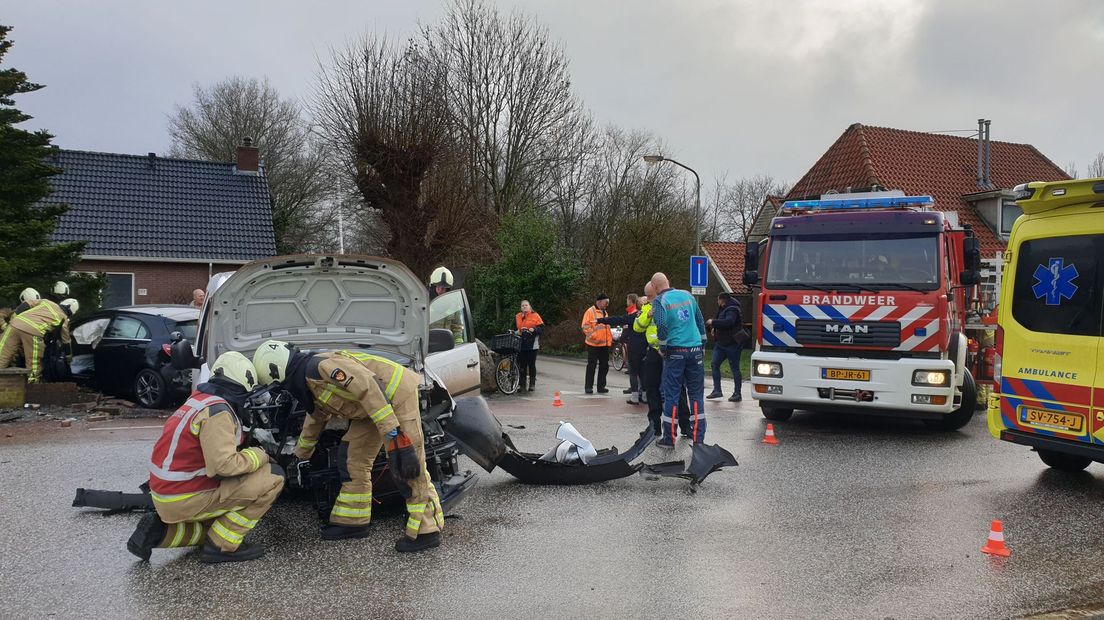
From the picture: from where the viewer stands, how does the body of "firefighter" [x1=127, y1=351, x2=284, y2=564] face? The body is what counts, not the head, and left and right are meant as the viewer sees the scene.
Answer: facing away from the viewer and to the right of the viewer

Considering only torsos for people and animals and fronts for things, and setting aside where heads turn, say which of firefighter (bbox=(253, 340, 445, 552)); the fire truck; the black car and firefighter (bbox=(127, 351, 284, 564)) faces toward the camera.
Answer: the fire truck

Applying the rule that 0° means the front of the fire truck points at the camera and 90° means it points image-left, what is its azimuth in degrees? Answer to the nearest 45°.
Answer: approximately 0°

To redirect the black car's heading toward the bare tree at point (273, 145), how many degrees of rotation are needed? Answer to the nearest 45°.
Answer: approximately 45° to its right

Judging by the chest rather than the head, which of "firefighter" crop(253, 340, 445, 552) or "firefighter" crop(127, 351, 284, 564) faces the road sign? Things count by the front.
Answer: "firefighter" crop(127, 351, 284, 564)

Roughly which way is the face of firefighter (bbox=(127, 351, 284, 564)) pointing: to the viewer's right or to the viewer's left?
to the viewer's right

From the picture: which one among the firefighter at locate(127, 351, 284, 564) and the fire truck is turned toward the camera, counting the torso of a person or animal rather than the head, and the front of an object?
the fire truck

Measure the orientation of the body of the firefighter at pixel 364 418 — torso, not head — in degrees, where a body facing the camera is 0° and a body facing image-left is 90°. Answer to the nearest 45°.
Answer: approximately 90°

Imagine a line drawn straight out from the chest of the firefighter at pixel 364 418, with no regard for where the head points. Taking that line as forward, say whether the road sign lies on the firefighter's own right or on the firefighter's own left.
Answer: on the firefighter's own right

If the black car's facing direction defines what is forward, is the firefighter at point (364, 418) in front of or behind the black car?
behind

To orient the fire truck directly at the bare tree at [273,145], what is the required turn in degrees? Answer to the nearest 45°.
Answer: approximately 135° to its right

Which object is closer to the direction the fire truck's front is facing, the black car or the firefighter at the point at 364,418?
the firefighter

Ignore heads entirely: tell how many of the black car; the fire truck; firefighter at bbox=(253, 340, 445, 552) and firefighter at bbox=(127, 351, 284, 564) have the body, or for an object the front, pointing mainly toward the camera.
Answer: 1
